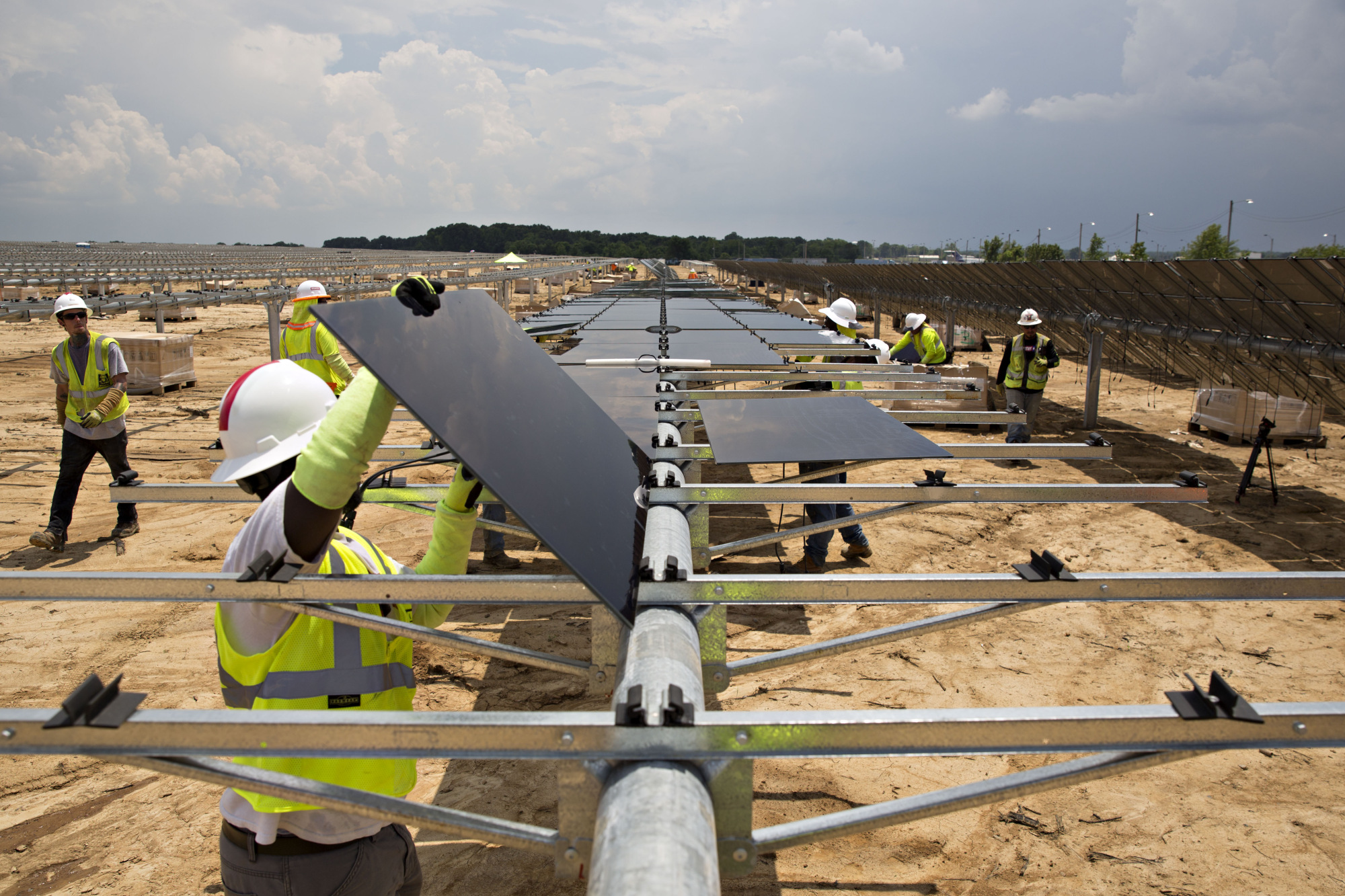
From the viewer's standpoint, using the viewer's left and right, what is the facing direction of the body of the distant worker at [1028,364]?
facing the viewer

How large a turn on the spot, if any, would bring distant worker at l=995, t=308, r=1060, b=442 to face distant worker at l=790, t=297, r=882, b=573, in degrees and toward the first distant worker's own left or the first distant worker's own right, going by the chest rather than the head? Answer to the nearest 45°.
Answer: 0° — they already face them

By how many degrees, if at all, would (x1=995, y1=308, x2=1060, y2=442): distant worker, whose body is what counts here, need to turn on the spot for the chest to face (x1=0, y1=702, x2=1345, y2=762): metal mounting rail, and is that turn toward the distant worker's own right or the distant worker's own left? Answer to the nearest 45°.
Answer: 0° — they already face it

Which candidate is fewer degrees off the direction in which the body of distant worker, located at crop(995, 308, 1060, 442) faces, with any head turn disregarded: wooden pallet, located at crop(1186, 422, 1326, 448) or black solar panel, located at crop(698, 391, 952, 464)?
the black solar panel

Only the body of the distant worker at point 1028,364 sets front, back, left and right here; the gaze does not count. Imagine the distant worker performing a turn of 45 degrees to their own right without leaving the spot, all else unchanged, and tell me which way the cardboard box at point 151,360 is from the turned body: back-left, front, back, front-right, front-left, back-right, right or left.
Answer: front-right

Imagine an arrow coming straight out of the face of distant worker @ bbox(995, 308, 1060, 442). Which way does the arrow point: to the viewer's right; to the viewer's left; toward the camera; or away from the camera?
toward the camera

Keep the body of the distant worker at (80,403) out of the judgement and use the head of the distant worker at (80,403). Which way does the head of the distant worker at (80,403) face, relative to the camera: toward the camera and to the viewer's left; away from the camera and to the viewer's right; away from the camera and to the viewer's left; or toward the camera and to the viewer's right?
toward the camera and to the viewer's right

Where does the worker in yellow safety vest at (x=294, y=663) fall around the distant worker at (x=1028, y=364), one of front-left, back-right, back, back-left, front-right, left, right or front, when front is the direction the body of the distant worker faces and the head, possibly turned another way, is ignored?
front

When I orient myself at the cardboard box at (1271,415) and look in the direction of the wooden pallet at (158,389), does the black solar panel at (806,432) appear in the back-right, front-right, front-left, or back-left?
front-left

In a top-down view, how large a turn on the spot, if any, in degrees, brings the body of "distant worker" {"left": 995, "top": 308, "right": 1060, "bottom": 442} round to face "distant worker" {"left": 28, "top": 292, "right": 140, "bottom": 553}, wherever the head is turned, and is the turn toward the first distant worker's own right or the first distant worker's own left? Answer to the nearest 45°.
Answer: approximately 45° to the first distant worker's own right

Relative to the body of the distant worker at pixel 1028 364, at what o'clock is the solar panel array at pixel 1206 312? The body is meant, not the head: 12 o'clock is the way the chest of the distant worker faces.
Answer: The solar panel array is roughly at 8 o'clock from the distant worker.
